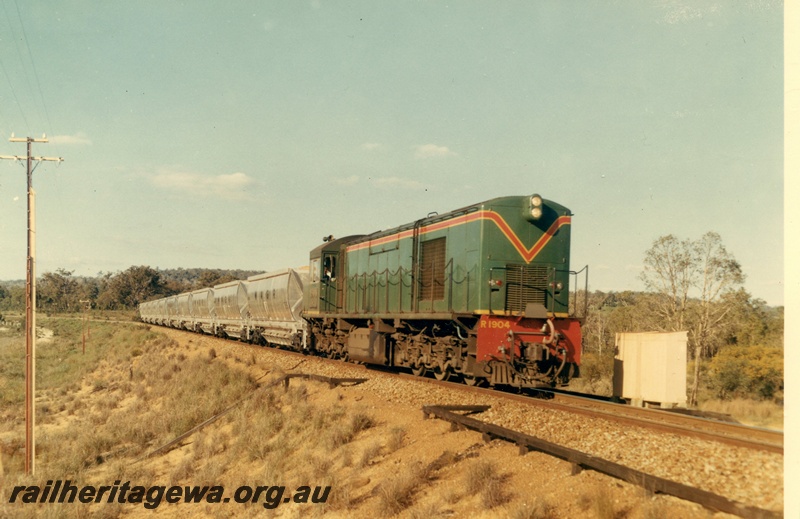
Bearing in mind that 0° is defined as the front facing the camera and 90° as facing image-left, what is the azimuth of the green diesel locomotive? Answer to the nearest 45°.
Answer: approximately 315°
